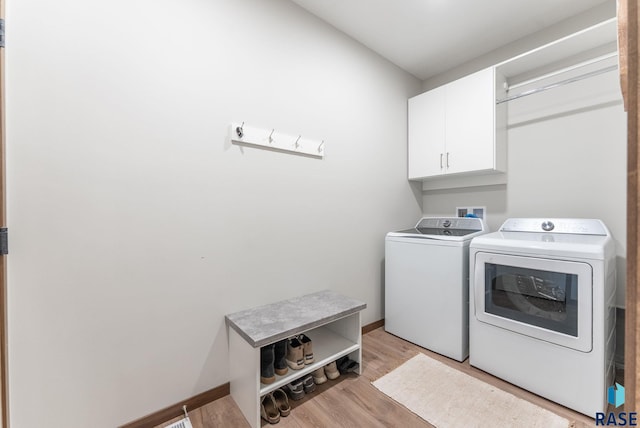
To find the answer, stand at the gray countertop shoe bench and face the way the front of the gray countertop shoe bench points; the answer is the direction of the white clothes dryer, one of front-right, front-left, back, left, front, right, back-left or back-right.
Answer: front-left

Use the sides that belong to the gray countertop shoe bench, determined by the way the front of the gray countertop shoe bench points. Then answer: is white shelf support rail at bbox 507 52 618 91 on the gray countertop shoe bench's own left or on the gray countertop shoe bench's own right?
on the gray countertop shoe bench's own left

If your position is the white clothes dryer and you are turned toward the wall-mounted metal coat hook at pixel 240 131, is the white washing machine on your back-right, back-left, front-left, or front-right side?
front-right

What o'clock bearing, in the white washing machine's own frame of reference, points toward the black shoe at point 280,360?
The black shoe is roughly at 12 o'clock from the white washing machine.

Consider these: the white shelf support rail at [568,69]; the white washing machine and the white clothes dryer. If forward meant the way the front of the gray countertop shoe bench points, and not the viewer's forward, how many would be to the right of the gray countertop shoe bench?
0

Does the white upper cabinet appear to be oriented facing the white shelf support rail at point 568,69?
no

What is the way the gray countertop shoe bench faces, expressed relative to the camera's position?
facing the viewer and to the right of the viewer

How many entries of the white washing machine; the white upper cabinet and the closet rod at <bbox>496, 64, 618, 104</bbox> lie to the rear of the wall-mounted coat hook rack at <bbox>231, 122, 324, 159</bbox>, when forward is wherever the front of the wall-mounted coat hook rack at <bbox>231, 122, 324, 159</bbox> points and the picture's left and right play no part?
0

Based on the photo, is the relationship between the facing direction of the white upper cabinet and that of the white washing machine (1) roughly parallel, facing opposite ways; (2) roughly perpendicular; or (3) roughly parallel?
roughly parallel

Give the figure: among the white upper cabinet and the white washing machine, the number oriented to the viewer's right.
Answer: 0

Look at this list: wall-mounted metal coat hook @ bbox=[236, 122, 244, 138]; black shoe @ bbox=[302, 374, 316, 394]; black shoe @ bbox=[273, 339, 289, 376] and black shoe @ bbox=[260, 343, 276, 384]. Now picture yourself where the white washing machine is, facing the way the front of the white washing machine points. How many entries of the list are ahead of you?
4

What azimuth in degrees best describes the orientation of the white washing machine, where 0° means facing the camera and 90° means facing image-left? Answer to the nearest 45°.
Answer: approximately 45°

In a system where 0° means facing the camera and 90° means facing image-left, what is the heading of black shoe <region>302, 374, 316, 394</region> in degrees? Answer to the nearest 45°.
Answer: approximately 315°
